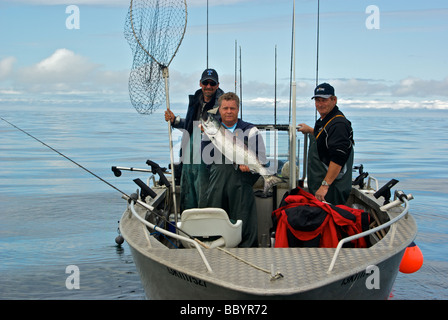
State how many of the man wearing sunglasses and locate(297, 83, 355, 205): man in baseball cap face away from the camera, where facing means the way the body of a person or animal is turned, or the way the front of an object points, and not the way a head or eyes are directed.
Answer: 0

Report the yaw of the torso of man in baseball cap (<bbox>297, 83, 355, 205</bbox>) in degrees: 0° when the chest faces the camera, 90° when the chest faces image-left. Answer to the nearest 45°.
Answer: approximately 45°

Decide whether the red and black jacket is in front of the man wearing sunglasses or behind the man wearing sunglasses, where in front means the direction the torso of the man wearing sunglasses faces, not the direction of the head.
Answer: in front

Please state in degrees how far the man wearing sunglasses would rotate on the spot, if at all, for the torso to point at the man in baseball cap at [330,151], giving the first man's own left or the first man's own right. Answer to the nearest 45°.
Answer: approximately 45° to the first man's own left

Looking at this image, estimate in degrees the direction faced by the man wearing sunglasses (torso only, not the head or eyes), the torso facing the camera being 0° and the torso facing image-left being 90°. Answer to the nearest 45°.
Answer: approximately 0°

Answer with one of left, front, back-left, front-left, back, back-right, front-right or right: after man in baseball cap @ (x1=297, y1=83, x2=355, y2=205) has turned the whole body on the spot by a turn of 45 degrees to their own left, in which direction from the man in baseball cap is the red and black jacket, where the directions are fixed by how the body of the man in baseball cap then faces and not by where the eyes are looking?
front
